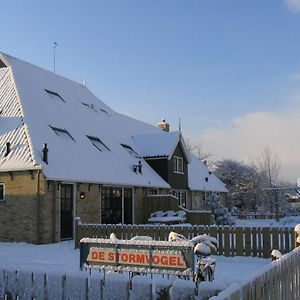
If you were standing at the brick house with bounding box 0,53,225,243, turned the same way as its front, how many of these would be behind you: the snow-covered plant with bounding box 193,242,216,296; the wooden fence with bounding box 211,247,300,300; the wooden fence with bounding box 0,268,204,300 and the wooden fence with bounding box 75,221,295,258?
0

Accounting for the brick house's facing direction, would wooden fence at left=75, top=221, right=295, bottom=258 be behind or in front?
in front

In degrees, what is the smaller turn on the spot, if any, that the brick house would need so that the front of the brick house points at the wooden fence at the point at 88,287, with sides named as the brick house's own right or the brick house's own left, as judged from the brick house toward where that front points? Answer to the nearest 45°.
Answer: approximately 45° to the brick house's own right

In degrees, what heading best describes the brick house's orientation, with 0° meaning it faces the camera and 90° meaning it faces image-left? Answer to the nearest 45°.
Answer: approximately 315°
